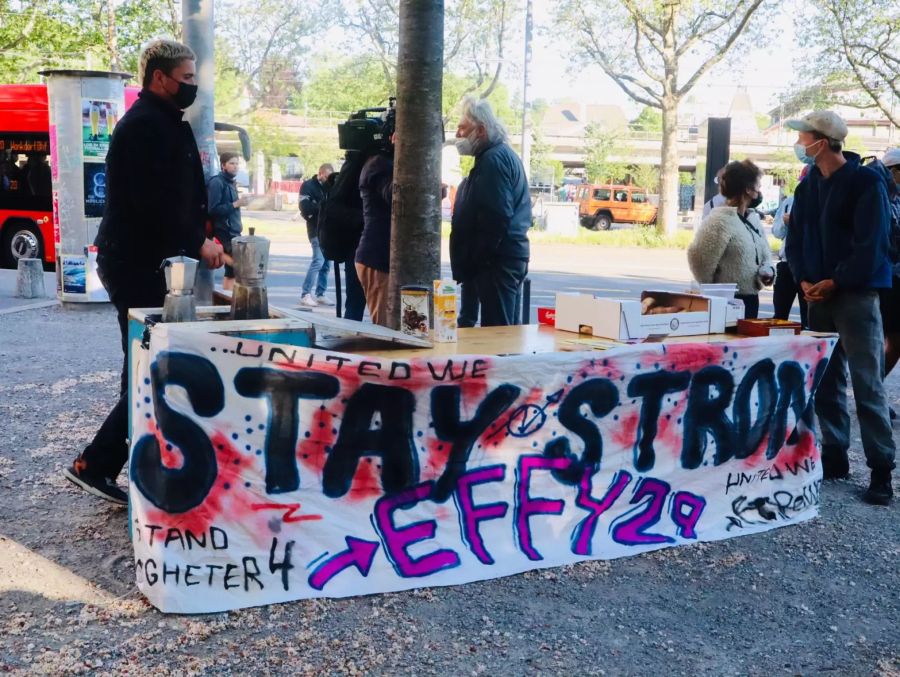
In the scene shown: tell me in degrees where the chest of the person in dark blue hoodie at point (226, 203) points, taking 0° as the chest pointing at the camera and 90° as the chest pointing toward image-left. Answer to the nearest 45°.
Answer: approximately 315°

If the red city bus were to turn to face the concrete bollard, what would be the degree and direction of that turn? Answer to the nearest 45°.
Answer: approximately 90° to its right

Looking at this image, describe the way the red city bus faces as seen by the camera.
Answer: facing to the right of the viewer

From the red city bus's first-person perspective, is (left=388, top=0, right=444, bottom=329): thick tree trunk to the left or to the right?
on its right

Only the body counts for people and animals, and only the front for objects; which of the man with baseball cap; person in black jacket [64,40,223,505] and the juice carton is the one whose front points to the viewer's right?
the person in black jacket

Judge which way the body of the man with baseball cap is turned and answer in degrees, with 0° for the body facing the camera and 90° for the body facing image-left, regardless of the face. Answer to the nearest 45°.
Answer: approximately 45°

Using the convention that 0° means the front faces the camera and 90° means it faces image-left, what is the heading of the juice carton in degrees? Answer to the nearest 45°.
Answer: approximately 0°

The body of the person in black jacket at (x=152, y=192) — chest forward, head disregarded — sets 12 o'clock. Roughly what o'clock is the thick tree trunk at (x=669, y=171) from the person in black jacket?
The thick tree trunk is roughly at 10 o'clock from the person in black jacket.

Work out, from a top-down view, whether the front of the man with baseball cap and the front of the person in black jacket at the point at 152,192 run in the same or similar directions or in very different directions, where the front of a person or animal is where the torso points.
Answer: very different directions

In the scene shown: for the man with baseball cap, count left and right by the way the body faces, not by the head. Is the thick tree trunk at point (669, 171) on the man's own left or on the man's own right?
on the man's own right

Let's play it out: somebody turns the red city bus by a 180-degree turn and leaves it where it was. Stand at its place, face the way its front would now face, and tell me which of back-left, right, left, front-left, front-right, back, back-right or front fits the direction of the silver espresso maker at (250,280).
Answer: left

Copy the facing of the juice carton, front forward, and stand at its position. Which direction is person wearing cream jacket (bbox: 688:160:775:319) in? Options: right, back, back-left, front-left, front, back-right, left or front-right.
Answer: back-left

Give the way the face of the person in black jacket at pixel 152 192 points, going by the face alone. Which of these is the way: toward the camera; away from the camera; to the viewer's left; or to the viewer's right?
to the viewer's right
